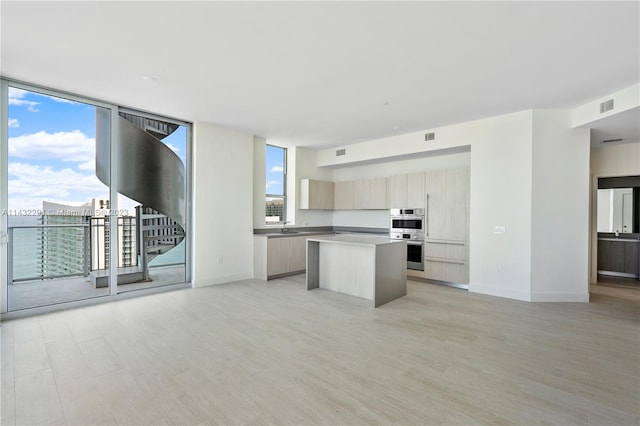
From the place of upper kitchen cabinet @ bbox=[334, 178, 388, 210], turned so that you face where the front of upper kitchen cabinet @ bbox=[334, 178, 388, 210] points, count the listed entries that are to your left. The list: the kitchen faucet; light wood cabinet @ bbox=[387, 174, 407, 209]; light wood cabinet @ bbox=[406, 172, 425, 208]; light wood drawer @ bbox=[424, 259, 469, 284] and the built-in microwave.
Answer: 4

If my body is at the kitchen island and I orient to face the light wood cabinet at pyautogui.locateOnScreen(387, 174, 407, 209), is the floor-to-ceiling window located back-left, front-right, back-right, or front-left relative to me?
back-left

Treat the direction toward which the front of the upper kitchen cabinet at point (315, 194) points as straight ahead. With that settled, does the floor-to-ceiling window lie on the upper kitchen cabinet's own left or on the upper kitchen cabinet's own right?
on the upper kitchen cabinet's own right

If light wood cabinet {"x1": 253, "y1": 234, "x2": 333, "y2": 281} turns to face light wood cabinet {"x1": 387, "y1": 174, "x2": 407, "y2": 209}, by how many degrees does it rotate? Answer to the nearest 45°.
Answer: approximately 45° to its left

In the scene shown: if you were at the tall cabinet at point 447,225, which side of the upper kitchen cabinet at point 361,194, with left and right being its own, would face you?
left

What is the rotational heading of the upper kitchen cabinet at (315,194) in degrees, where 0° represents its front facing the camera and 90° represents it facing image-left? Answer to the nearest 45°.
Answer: approximately 315°

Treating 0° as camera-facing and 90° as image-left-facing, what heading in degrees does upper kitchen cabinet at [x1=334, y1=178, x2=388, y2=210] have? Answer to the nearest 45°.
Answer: approximately 45°

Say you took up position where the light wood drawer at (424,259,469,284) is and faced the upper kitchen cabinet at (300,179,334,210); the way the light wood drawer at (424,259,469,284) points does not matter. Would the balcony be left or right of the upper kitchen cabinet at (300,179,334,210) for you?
left
